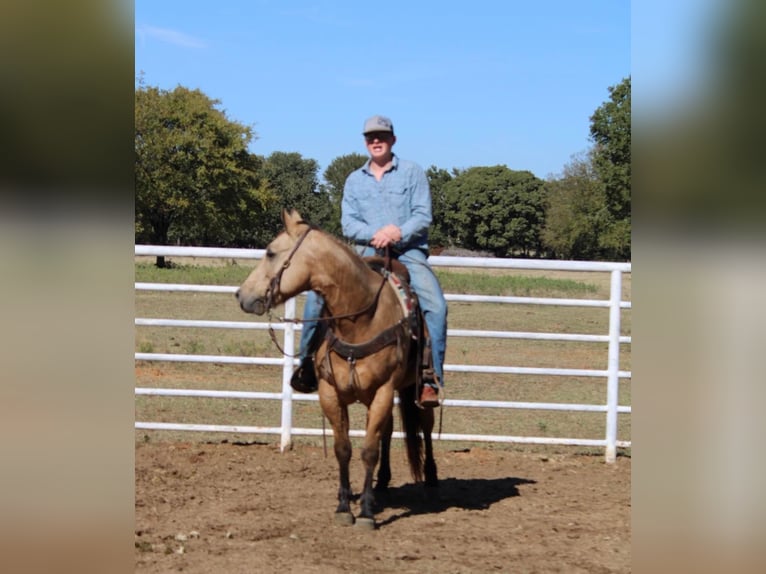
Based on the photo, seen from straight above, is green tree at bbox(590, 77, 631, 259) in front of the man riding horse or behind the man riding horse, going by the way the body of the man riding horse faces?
behind

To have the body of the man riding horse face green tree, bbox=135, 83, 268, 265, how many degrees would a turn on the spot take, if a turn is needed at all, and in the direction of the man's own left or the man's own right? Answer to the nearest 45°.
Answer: approximately 180°

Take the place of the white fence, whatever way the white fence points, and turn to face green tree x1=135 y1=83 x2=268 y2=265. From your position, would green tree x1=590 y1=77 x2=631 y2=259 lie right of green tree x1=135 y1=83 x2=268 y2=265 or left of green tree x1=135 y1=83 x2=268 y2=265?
right

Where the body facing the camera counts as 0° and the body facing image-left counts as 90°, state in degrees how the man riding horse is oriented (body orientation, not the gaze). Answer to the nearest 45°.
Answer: approximately 0°

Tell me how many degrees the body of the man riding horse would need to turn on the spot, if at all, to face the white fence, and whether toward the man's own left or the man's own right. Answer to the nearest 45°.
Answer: approximately 180°
